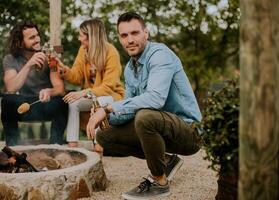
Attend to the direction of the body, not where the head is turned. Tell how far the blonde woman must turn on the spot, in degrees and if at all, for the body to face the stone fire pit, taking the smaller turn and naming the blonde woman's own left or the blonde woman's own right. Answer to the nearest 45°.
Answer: approximately 45° to the blonde woman's own left

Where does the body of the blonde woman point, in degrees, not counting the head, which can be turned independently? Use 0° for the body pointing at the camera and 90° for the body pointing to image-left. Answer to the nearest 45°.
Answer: approximately 45°

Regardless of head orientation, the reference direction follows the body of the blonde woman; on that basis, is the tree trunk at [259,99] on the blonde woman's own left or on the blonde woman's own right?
on the blonde woman's own left

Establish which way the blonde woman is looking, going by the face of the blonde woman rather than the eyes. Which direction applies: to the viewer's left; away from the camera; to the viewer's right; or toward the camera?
to the viewer's left

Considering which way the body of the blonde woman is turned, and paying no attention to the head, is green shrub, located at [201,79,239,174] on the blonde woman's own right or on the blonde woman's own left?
on the blonde woman's own left

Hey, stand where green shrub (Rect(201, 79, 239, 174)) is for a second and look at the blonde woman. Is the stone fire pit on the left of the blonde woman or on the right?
left
